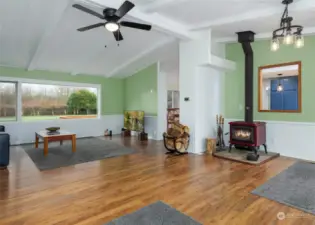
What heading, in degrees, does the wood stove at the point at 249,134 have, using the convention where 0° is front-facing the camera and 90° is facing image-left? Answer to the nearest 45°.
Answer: approximately 45°

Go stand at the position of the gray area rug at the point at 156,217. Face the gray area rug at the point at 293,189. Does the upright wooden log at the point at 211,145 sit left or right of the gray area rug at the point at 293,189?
left

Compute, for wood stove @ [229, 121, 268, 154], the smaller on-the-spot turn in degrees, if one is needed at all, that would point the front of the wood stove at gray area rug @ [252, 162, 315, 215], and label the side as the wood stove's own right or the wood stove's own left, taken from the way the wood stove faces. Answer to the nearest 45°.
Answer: approximately 45° to the wood stove's own left

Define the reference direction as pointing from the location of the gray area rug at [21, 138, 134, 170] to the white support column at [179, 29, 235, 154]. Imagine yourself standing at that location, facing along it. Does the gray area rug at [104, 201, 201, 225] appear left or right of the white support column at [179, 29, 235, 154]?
right

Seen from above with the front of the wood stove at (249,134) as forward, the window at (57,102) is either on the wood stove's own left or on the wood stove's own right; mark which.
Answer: on the wood stove's own right

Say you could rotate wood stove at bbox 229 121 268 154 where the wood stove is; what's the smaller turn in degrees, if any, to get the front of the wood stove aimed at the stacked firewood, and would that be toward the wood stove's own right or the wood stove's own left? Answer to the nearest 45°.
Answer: approximately 45° to the wood stove's own right

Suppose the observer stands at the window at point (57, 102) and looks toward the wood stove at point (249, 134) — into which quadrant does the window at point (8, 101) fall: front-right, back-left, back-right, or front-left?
back-right

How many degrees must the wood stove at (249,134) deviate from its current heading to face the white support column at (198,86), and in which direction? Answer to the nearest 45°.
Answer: approximately 45° to its right
